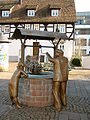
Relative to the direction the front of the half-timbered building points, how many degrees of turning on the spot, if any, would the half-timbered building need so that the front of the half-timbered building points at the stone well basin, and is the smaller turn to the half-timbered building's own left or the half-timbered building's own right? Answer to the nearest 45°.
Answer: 0° — it already faces it

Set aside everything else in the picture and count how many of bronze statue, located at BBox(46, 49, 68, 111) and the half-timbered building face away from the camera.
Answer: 0

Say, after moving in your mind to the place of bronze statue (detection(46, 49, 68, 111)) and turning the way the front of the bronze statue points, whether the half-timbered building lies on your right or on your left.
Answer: on your right

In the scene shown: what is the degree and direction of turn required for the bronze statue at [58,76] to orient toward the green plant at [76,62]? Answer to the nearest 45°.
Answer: approximately 135° to its right

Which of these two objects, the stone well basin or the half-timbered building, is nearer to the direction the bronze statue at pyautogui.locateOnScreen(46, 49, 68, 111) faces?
the stone well basin

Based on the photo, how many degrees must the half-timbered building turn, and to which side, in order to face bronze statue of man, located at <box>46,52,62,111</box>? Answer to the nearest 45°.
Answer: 0° — it already faces it

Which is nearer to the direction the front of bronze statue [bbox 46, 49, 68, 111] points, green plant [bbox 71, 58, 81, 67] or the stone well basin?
the stone well basin

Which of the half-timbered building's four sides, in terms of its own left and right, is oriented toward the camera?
front
